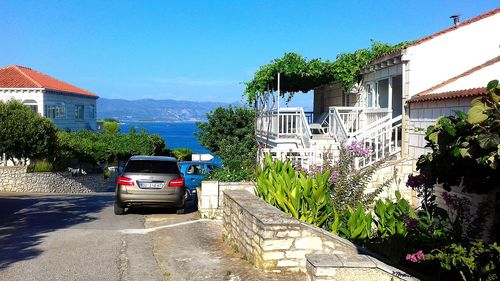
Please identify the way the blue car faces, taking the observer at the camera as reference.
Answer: facing to the right of the viewer

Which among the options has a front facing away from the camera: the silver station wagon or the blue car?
the silver station wagon

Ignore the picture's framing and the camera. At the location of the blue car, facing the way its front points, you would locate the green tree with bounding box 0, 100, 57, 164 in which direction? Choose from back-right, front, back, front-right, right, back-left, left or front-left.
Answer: back-left

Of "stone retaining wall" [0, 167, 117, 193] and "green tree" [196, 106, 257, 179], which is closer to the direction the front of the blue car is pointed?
the green tree

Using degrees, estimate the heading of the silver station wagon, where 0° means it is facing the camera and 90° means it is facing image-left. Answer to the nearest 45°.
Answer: approximately 180°

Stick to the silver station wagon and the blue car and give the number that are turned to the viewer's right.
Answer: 1

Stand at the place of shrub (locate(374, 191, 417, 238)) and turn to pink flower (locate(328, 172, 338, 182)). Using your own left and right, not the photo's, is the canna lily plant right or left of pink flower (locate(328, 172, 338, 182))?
left

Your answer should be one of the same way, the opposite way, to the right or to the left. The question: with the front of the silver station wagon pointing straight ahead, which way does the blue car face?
to the right

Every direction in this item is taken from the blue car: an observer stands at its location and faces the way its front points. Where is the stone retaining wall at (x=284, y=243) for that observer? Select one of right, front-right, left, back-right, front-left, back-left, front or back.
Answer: right
